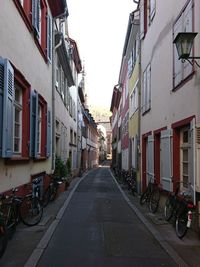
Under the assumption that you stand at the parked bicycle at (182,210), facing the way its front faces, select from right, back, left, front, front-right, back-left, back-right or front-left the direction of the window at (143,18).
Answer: front-right

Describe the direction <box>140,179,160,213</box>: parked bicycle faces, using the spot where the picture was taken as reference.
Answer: facing away from the viewer and to the left of the viewer

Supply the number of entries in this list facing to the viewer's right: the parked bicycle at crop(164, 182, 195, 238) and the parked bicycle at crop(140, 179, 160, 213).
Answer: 0

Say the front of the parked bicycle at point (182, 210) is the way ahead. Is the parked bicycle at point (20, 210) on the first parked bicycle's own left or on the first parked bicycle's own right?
on the first parked bicycle's own left
